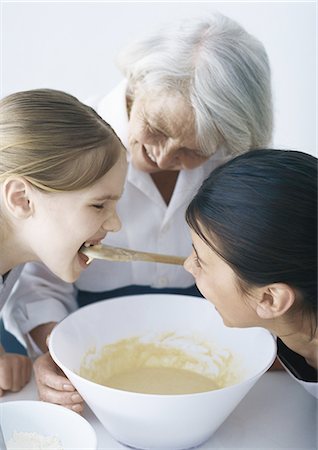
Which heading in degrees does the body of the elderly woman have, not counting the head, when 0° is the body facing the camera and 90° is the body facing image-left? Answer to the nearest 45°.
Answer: approximately 0°

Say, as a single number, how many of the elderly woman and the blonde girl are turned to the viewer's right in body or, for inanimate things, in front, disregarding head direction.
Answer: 1

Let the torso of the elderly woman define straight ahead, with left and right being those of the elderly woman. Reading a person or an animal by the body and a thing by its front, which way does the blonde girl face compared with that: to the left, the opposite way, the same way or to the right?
to the left

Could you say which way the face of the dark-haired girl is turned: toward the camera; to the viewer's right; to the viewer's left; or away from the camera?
to the viewer's left

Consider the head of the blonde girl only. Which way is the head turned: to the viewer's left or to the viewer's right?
to the viewer's right

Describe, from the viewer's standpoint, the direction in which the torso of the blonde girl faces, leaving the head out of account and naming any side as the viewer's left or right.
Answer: facing to the right of the viewer
